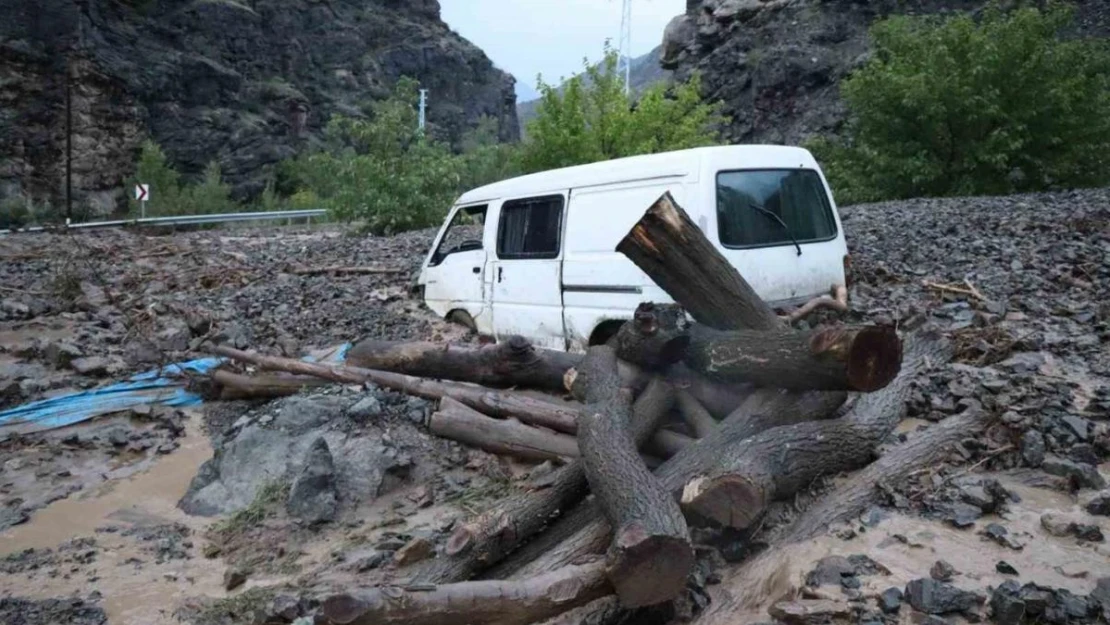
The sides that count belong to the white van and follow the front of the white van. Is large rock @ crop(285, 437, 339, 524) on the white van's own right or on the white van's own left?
on the white van's own left

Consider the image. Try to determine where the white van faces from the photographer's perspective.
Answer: facing away from the viewer and to the left of the viewer

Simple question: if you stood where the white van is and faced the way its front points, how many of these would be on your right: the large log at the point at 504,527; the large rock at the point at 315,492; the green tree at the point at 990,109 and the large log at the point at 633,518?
1

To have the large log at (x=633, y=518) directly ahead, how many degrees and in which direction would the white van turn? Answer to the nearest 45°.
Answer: approximately 135° to its left

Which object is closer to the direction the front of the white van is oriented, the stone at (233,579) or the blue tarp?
the blue tarp

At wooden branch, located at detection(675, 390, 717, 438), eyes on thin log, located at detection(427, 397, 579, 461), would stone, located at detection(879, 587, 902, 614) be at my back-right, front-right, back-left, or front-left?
back-left

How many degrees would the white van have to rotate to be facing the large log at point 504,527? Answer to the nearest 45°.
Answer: approximately 135° to its left

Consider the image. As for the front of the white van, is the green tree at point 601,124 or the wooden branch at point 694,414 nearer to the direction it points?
the green tree

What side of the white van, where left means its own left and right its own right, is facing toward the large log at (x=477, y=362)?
left

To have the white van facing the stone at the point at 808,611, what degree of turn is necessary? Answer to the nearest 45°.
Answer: approximately 135° to its left

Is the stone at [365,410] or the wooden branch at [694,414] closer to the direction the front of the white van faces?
the stone

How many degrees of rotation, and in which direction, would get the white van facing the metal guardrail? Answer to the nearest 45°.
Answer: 0° — it already faces it

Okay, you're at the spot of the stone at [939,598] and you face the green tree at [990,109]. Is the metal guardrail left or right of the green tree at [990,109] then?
left

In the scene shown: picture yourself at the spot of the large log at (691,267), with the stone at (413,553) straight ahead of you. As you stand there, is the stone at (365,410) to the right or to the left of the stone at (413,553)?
right

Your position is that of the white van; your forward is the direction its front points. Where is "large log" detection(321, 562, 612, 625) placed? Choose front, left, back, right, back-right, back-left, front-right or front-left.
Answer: back-left

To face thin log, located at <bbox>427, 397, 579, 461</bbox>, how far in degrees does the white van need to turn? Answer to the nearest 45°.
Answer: approximately 90° to its left
